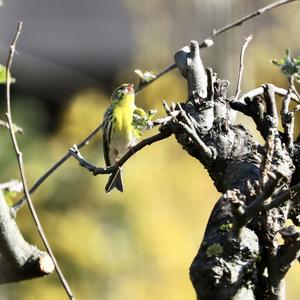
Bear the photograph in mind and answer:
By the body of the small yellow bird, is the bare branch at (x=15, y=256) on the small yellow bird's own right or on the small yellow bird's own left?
on the small yellow bird's own right

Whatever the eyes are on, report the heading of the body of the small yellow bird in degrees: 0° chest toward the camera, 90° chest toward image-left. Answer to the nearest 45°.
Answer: approximately 315°
